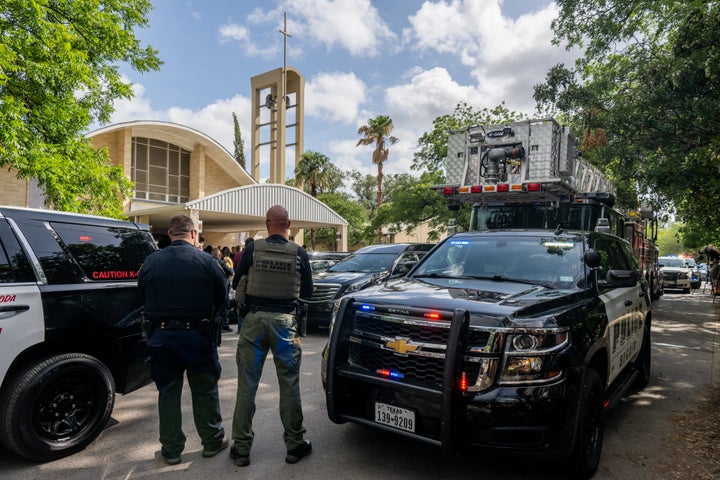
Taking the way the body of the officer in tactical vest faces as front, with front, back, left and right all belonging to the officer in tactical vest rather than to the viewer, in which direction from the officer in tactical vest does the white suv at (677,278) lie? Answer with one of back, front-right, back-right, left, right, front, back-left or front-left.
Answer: front-right

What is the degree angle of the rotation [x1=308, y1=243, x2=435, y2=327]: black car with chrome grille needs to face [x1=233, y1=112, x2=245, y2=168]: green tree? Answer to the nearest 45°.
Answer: approximately 135° to its right

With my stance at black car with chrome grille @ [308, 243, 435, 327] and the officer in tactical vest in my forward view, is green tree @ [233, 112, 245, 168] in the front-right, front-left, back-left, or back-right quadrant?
back-right

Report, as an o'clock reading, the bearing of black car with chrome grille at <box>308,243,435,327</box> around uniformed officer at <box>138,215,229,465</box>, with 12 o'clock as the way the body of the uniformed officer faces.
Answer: The black car with chrome grille is roughly at 1 o'clock from the uniformed officer.

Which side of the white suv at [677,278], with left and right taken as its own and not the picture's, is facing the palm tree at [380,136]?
right

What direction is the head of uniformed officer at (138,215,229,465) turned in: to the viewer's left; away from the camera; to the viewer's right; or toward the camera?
away from the camera

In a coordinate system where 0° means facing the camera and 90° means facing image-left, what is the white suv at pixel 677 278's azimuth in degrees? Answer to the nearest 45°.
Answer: approximately 0°

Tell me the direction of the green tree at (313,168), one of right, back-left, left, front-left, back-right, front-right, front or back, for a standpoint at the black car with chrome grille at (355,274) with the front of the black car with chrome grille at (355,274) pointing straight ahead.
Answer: back-right

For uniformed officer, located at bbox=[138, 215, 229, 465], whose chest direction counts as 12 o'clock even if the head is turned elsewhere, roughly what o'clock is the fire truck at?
The fire truck is roughly at 2 o'clock from the uniformed officer.

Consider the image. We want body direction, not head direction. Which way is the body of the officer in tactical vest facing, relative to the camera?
away from the camera

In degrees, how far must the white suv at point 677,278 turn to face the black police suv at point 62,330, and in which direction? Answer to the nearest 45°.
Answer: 0° — it already faces it

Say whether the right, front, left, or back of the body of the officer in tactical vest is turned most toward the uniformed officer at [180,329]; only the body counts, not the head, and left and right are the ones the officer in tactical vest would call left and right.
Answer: left

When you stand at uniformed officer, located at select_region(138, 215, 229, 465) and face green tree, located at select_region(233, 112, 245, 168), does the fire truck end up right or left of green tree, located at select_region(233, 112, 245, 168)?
right

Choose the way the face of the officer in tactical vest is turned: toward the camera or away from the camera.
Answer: away from the camera

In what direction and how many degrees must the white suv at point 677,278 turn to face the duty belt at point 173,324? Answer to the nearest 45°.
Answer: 0° — it already faces it

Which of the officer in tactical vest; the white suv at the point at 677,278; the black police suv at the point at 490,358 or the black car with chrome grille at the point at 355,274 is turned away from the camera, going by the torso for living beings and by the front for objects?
the officer in tactical vest
